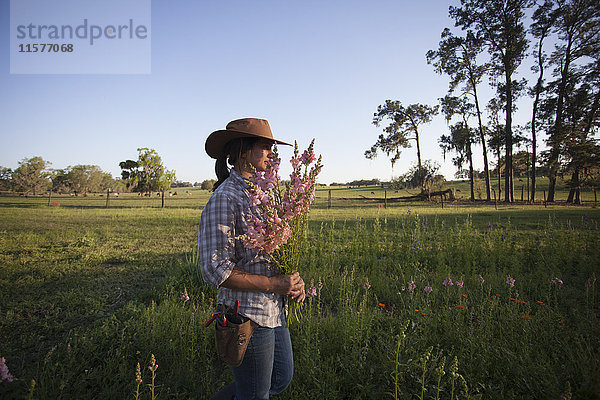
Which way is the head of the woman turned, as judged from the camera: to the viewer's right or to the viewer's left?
to the viewer's right

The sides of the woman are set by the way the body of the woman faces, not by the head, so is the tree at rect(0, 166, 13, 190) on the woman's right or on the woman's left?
on the woman's left

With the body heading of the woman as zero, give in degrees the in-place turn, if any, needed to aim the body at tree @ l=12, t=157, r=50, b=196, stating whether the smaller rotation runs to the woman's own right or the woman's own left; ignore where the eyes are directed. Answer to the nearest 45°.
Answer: approximately 135° to the woman's own left

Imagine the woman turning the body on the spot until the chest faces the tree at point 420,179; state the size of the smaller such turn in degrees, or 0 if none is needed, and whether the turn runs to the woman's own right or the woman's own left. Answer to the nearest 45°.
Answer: approximately 45° to the woman's own left

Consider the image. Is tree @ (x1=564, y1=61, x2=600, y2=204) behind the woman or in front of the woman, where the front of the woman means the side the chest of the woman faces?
in front

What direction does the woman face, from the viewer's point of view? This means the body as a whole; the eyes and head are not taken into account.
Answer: to the viewer's right
